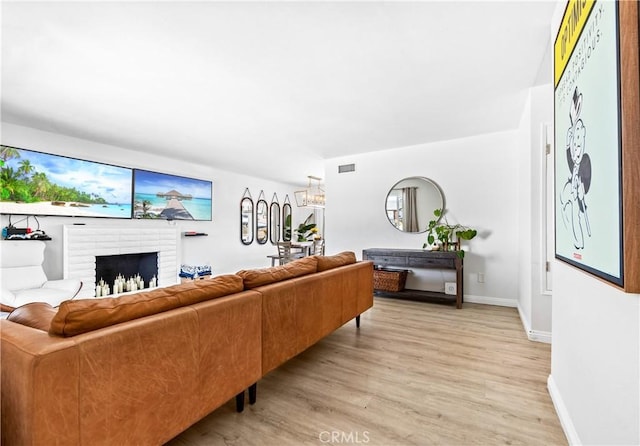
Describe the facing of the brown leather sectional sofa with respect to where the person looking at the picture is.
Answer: facing away from the viewer and to the left of the viewer

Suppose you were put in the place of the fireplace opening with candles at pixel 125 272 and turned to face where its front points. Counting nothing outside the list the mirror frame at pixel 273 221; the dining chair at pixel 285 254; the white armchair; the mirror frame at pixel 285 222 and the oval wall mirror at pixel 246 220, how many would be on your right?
1

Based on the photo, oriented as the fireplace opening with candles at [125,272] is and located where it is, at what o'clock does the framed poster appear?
The framed poster is roughly at 1 o'clock from the fireplace opening with candles.

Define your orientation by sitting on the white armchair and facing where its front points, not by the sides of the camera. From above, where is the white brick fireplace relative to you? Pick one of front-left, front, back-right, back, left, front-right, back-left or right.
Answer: left

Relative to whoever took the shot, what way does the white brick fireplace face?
facing the viewer and to the right of the viewer

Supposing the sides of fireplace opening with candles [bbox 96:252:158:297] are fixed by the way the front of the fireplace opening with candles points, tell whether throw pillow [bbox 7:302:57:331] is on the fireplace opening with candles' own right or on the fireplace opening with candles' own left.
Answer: on the fireplace opening with candles' own right

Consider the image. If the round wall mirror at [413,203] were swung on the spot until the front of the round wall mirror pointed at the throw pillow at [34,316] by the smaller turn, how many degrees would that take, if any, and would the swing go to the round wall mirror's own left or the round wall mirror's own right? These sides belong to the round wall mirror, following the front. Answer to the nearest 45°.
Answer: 0° — it already faces it

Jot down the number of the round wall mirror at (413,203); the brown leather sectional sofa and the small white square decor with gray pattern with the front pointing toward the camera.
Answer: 2

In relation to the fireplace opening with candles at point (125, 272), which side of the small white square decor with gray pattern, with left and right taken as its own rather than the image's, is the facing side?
right

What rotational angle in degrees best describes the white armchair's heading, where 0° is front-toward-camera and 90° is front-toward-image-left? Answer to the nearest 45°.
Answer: approximately 315°

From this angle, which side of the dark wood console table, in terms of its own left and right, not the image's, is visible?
front

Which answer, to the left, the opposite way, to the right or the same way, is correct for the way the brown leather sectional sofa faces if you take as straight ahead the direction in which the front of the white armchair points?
the opposite way

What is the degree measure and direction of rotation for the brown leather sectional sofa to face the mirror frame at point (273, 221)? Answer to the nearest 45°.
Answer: approximately 45° to its right

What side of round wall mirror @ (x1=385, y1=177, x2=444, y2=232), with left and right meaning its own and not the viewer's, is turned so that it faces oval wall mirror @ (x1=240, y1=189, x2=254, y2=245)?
right

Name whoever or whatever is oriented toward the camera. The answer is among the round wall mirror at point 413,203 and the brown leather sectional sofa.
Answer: the round wall mirror

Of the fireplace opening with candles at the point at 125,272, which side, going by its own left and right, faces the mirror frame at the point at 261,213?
left

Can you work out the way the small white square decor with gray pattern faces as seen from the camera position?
facing the viewer

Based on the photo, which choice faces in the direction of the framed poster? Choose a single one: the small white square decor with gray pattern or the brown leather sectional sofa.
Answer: the small white square decor with gray pattern

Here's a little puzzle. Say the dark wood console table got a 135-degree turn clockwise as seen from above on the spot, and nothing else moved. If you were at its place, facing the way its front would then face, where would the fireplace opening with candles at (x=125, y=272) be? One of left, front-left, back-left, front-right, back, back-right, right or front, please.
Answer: front-left

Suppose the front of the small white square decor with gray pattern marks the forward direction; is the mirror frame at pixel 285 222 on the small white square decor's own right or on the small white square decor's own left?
on the small white square decor's own right
